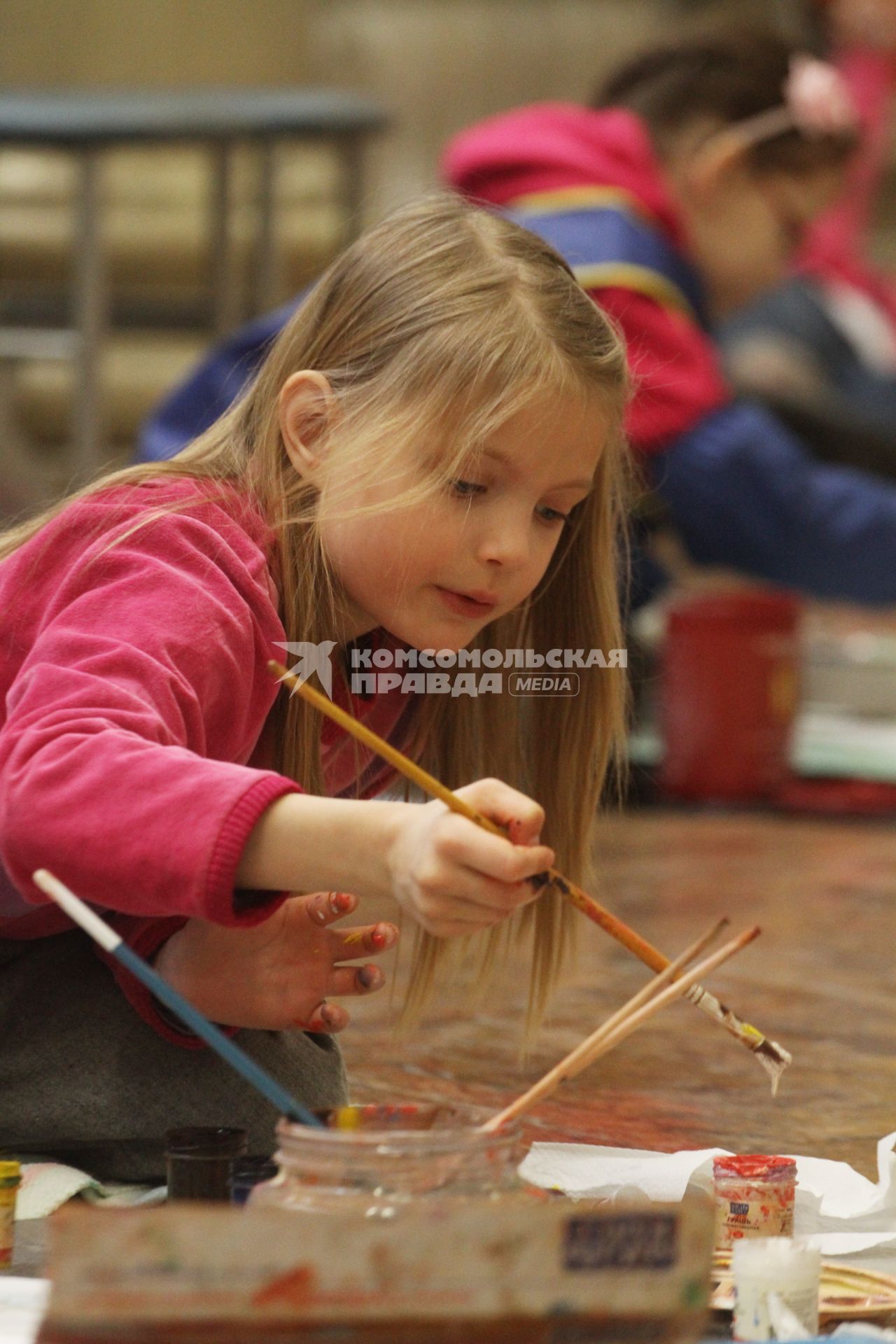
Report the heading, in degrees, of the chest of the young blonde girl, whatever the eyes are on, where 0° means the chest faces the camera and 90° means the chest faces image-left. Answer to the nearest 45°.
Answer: approximately 315°
